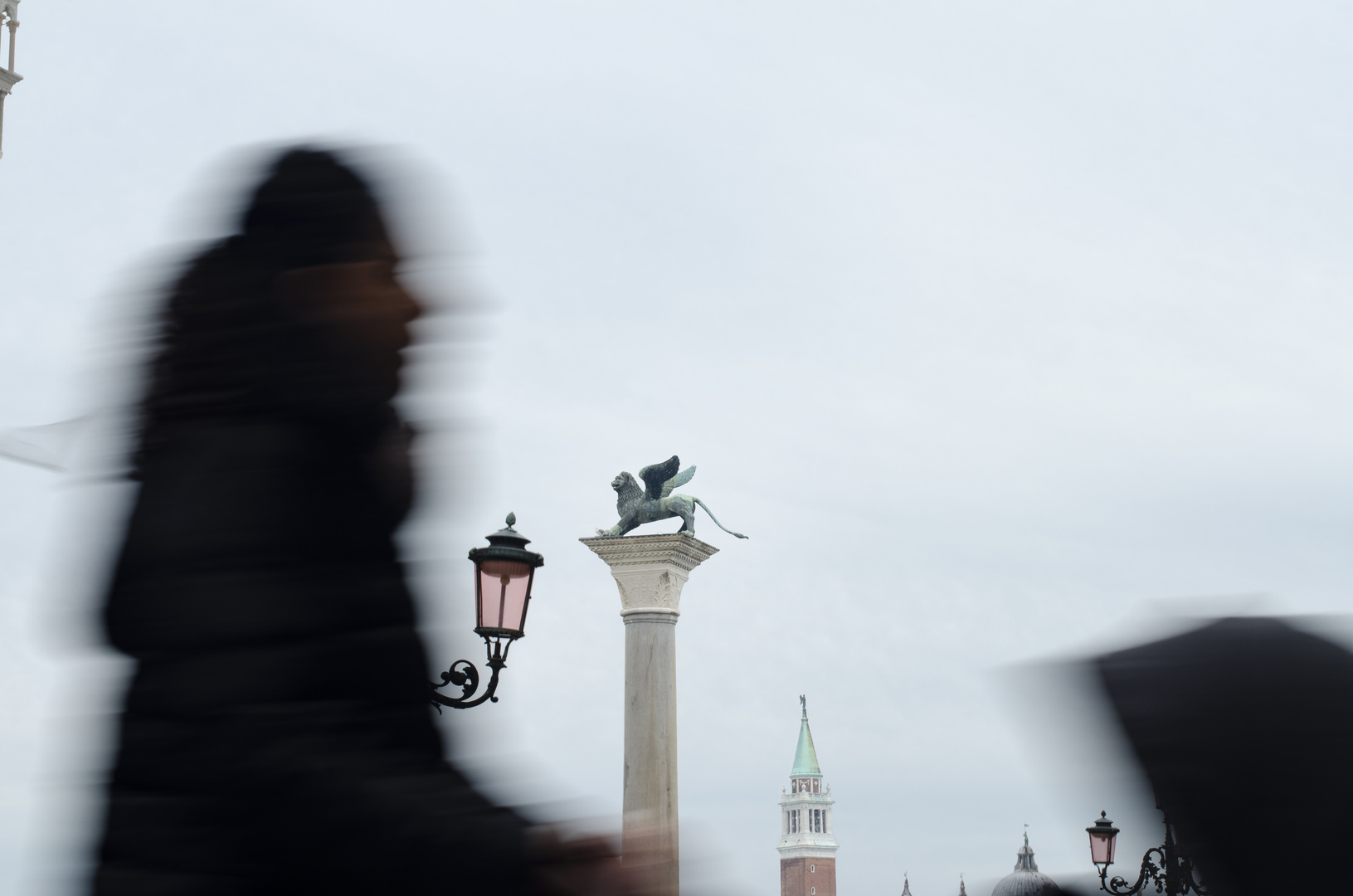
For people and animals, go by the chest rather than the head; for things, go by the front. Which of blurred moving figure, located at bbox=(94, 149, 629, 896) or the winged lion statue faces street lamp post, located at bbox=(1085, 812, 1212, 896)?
the blurred moving figure

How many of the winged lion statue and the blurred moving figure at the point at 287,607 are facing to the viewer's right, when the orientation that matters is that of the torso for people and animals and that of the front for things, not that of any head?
1

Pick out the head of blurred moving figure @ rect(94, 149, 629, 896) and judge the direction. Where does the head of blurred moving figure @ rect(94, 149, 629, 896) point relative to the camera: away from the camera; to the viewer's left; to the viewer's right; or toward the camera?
to the viewer's right

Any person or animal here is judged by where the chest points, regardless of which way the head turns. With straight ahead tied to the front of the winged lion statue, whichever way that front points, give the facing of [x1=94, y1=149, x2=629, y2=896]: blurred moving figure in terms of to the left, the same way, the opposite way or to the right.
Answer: the opposite way

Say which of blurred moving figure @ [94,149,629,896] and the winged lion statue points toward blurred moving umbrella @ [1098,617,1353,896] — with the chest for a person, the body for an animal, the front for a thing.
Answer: blurred moving figure @ [94,149,629,896]

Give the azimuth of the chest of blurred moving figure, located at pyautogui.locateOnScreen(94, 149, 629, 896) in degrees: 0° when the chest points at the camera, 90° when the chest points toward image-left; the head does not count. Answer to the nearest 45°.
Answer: approximately 270°

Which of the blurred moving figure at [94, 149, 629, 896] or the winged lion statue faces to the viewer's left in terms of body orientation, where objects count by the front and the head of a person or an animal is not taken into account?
the winged lion statue

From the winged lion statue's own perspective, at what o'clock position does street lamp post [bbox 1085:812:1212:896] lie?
The street lamp post is roughly at 9 o'clock from the winged lion statue.

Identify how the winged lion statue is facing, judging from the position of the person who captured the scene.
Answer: facing to the left of the viewer
